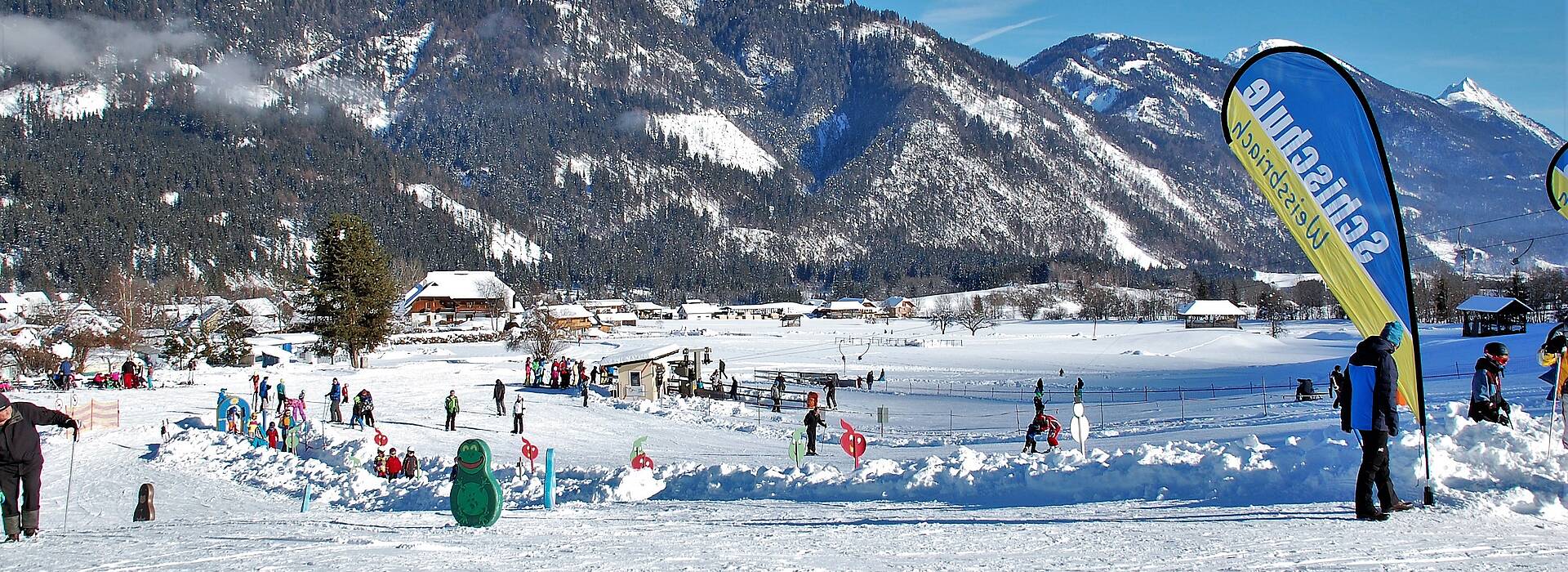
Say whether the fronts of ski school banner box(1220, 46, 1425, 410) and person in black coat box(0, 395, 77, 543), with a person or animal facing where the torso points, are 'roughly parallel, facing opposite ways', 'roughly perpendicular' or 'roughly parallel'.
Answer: roughly parallel, facing opposite ways

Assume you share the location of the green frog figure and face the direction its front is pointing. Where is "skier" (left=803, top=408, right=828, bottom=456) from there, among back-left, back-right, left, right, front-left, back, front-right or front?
back-left

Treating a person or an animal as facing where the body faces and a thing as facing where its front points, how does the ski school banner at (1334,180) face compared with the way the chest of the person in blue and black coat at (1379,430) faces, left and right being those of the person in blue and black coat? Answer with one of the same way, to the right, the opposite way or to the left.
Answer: to the left

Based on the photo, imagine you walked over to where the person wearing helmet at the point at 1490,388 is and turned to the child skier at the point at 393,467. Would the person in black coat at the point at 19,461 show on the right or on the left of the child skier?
left
